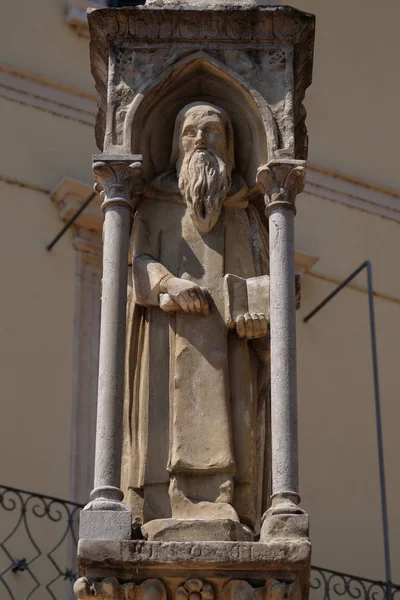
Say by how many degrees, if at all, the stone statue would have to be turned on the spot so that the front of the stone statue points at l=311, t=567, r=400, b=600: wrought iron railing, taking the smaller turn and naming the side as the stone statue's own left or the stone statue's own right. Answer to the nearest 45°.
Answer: approximately 180°

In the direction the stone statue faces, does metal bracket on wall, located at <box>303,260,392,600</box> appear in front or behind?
behind

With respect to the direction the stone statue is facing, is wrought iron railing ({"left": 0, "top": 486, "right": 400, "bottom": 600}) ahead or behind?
behind

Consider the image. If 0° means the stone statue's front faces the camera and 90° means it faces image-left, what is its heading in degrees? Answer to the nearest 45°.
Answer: approximately 0°

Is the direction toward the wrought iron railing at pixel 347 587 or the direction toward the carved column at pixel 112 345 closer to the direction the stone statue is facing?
the carved column

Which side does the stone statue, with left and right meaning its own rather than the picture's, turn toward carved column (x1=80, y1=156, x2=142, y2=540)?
right

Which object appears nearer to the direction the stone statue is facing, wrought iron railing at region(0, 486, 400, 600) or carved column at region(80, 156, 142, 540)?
the carved column
